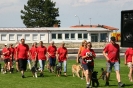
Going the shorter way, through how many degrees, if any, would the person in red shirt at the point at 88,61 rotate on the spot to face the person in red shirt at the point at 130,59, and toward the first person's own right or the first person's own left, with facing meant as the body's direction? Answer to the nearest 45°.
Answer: approximately 135° to the first person's own left

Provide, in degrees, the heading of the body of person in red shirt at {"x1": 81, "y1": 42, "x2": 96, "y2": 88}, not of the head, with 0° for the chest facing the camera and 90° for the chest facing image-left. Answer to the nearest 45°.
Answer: approximately 0°
